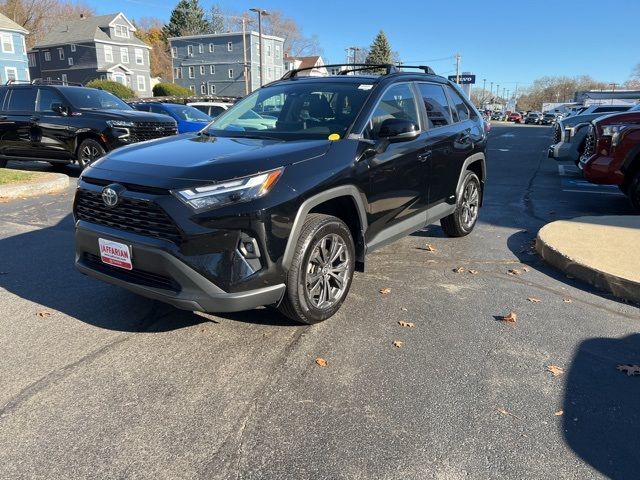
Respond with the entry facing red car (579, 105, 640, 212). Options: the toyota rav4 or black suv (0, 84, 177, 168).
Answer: the black suv

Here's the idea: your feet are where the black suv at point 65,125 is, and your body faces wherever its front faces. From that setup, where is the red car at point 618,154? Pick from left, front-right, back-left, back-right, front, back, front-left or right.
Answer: front

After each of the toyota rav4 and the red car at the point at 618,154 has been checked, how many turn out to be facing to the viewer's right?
0

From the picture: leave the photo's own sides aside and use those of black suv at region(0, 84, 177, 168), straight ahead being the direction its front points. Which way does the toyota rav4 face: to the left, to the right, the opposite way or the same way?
to the right

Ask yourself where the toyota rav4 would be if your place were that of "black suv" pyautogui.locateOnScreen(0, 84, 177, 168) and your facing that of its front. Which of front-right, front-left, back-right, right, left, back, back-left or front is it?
front-right

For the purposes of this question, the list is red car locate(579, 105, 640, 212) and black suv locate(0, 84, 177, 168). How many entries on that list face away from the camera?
0

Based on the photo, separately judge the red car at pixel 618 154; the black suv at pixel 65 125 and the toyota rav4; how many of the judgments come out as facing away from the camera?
0

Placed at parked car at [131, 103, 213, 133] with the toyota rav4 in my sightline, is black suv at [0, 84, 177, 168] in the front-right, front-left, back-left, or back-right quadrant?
front-right

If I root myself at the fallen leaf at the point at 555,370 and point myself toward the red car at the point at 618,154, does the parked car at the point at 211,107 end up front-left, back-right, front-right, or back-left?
front-left

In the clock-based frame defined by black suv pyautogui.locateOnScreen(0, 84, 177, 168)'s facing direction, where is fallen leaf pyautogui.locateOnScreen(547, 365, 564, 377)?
The fallen leaf is roughly at 1 o'clock from the black suv.

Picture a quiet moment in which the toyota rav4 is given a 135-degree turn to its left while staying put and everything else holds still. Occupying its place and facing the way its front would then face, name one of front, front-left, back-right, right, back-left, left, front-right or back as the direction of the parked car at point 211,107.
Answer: left

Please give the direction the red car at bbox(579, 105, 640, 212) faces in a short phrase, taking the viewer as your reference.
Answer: facing the viewer and to the left of the viewer

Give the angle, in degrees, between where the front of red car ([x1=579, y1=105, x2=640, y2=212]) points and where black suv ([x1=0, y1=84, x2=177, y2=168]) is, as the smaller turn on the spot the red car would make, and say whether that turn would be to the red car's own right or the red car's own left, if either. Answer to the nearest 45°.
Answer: approximately 45° to the red car's own right

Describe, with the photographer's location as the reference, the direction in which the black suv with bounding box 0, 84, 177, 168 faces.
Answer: facing the viewer and to the right of the viewer

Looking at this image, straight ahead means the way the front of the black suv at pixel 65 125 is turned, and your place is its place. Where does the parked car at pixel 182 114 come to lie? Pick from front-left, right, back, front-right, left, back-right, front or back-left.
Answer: left

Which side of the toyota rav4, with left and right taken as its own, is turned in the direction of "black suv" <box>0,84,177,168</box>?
right

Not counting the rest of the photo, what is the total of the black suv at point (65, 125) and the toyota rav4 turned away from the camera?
0
